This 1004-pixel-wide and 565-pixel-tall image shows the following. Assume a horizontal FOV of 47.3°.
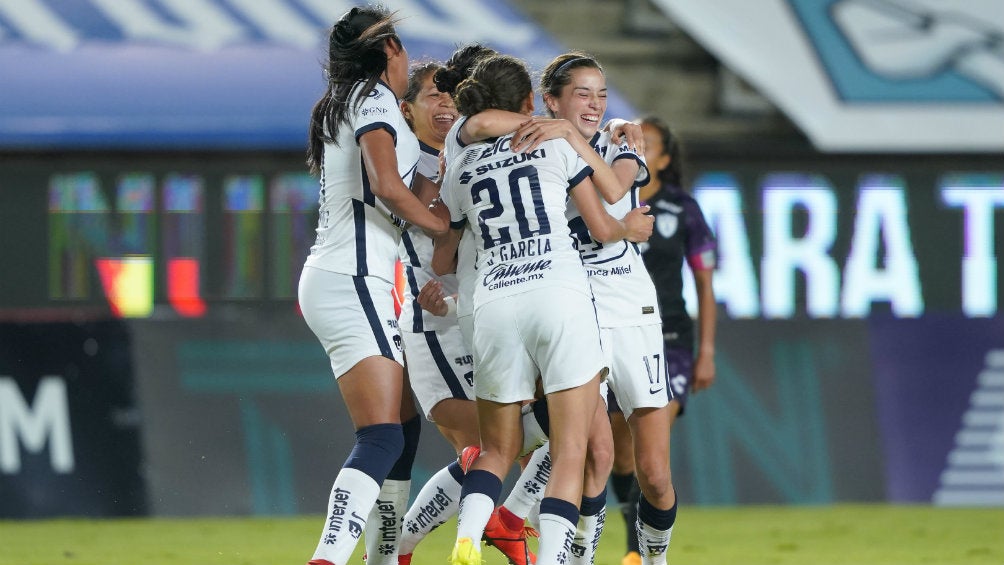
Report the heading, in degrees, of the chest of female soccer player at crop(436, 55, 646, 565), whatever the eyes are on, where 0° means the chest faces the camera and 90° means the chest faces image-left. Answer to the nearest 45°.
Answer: approximately 180°

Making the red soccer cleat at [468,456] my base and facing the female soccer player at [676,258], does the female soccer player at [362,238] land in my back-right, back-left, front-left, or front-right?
back-left

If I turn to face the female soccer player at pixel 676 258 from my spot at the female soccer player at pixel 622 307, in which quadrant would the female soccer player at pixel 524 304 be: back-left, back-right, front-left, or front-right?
back-left

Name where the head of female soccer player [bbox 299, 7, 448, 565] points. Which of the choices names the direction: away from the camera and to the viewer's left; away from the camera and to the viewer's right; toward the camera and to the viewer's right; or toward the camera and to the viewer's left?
away from the camera and to the viewer's right

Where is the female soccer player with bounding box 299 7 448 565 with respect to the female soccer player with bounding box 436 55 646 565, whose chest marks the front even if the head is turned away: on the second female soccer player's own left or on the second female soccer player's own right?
on the second female soccer player's own left

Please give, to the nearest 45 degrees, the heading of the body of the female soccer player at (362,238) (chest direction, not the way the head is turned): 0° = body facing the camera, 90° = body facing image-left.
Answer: approximately 270°

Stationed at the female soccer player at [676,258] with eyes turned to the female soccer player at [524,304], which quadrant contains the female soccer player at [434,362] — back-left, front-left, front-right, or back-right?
front-right

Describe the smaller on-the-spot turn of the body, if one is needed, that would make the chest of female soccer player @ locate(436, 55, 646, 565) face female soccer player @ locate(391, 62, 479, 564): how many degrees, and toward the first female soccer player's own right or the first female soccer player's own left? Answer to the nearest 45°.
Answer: approximately 45° to the first female soccer player's own left

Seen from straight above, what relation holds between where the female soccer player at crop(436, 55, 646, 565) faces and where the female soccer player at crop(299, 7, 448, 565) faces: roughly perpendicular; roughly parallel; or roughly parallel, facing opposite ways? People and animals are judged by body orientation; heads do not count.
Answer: roughly perpendicular

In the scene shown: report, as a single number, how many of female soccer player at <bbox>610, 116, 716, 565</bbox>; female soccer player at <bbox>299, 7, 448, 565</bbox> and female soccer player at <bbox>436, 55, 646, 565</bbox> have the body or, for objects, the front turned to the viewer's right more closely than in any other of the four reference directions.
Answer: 1

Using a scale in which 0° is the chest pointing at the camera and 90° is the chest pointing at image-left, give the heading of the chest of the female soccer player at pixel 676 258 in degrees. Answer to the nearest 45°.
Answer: approximately 45°

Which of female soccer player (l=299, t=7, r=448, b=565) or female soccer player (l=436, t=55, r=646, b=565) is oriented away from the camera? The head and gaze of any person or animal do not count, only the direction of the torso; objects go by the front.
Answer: female soccer player (l=436, t=55, r=646, b=565)
